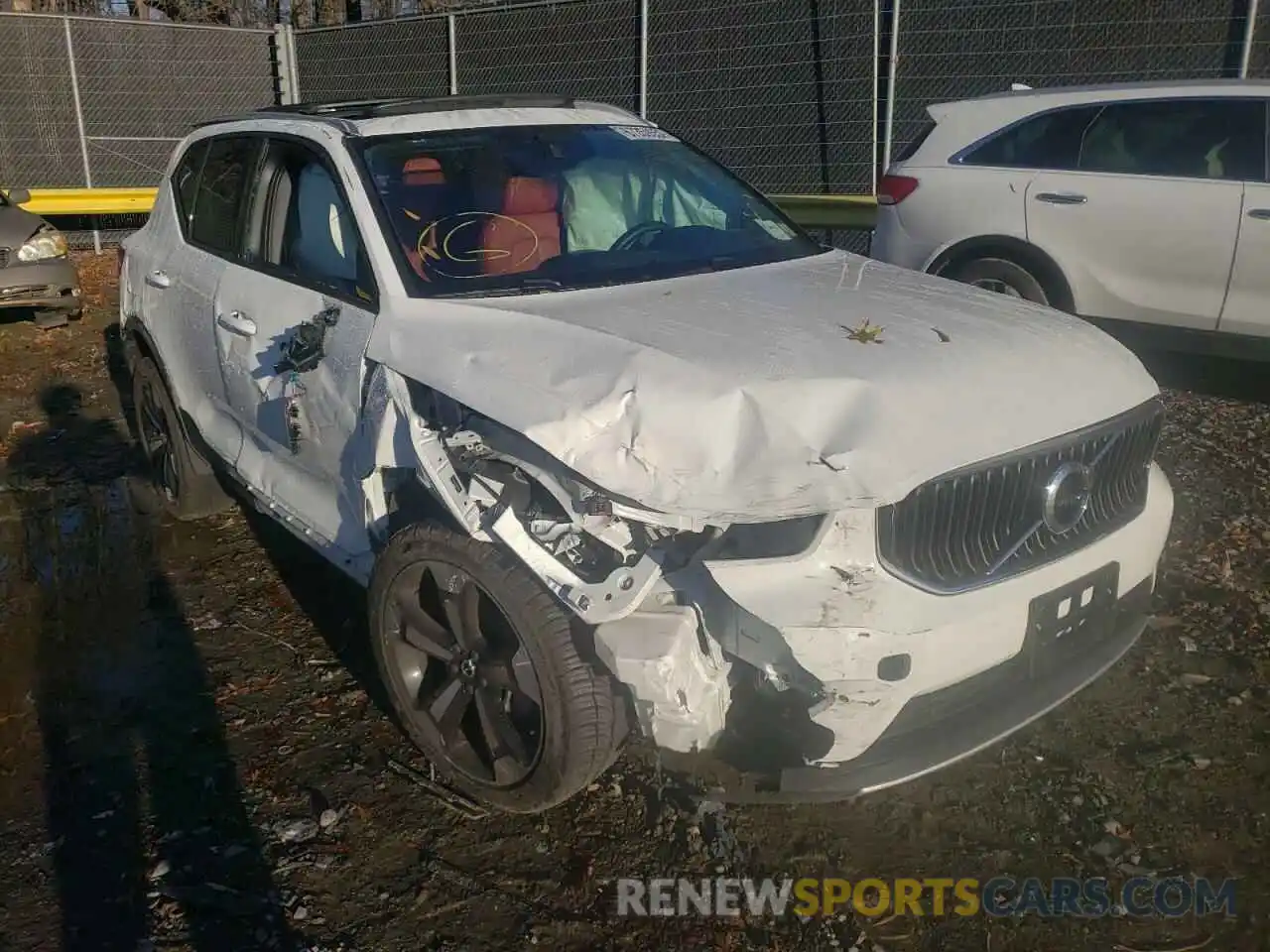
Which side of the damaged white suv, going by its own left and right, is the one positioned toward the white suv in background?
left

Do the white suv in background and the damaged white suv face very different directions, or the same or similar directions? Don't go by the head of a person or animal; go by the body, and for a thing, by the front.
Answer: same or similar directions

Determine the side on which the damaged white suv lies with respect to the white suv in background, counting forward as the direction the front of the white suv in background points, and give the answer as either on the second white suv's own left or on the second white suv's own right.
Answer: on the second white suv's own right

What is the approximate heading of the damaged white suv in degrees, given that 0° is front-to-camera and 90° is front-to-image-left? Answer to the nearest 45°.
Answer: approximately 315°

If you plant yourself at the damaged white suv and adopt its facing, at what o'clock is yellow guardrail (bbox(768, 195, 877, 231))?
The yellow guardrail is roughly at 8 o'clock from the damaged white suv.

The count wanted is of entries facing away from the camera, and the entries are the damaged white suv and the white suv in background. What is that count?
0

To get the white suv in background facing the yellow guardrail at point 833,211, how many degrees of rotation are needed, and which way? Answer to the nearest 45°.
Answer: approximately 135° to its left

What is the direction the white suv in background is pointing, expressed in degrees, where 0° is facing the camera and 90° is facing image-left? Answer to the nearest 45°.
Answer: approximately 270°
